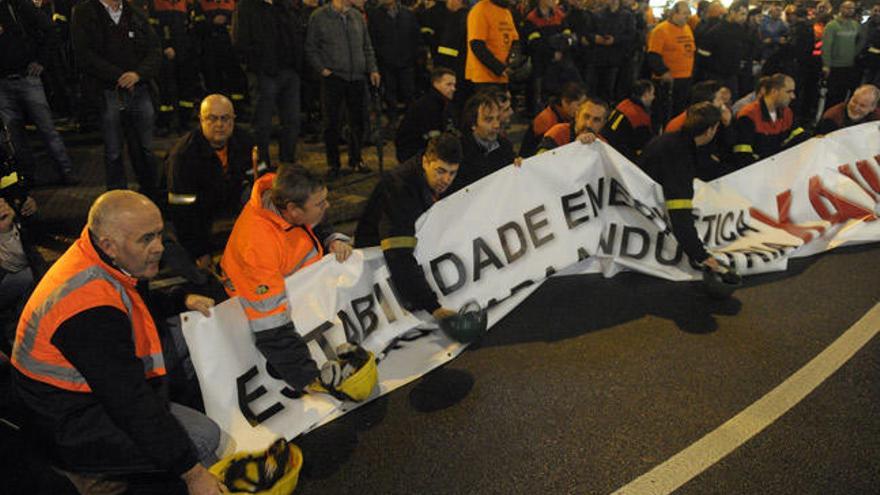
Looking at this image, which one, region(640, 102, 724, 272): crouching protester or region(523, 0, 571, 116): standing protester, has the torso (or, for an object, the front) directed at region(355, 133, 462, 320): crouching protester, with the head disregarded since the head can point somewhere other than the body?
the standing protester

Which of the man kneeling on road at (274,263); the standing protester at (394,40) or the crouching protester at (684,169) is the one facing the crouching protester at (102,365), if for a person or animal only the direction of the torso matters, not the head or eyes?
the standing protester

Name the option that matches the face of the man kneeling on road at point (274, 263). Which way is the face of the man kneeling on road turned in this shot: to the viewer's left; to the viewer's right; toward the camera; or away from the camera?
to the viewer's right

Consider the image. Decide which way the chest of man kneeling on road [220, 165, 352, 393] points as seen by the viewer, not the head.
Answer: to the viewer's right

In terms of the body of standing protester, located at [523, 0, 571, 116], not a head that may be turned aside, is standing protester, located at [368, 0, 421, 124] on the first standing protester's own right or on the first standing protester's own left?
on the first standing protester's own right

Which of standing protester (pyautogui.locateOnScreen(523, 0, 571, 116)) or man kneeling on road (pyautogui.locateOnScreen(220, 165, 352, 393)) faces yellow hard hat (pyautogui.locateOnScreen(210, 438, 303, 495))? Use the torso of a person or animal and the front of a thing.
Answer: the standing protester

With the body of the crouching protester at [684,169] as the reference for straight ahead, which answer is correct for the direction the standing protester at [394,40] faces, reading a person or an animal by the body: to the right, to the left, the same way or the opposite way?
to the right

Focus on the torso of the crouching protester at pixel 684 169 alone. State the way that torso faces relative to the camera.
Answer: to the viewer's right

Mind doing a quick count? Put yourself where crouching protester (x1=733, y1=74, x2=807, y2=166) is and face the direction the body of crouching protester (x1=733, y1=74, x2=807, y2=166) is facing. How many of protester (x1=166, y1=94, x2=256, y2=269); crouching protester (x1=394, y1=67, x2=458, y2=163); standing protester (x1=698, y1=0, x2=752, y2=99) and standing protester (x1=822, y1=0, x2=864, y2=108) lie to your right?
2

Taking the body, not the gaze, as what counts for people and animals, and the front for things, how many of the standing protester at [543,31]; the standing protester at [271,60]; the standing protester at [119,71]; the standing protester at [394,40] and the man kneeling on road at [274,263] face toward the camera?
4

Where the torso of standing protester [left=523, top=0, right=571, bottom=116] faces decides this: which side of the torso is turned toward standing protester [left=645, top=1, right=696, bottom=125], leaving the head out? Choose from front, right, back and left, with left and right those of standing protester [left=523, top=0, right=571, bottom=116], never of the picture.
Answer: left

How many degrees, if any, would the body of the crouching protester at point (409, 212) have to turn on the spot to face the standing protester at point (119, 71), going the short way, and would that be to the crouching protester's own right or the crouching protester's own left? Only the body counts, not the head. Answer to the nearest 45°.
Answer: approximately 180°

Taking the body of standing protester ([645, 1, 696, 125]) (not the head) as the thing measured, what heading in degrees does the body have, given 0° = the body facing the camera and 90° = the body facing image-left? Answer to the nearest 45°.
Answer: approximately 315°

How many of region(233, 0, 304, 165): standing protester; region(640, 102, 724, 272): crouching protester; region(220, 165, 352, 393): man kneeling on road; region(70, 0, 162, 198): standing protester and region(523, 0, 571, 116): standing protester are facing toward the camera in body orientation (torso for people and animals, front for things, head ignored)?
3
